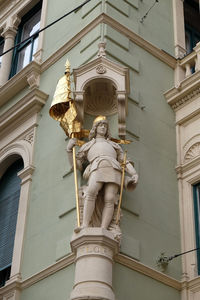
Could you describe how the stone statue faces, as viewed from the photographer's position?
facing the viewer
